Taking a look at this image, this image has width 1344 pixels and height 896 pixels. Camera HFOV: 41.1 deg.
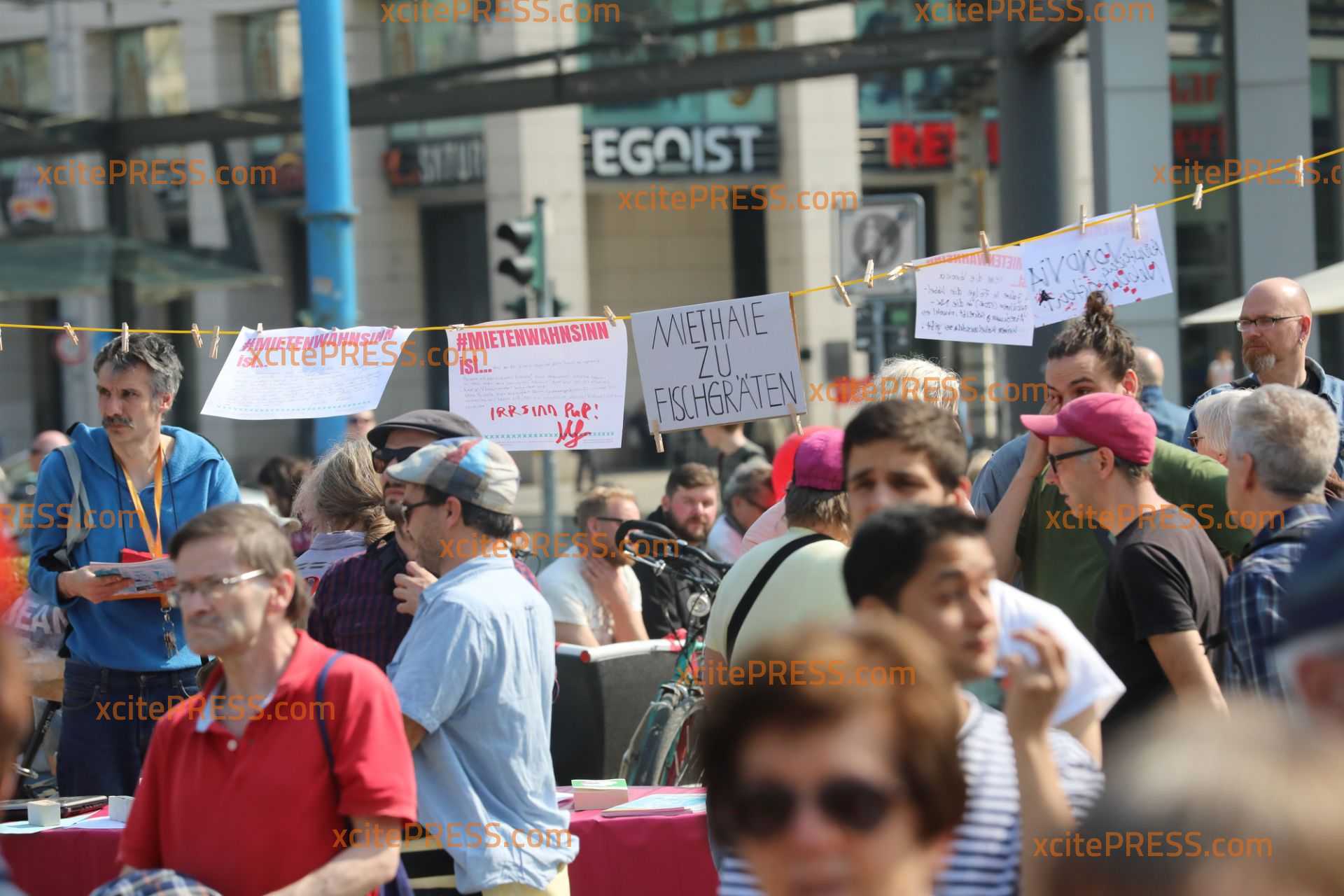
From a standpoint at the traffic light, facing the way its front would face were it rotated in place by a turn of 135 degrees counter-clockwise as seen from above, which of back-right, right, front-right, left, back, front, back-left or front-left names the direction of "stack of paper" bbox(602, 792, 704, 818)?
front-right

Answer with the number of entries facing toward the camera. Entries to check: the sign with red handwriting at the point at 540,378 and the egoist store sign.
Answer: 2

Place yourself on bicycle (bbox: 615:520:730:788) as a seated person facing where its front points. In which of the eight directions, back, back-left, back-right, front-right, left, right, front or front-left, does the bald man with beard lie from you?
back-left

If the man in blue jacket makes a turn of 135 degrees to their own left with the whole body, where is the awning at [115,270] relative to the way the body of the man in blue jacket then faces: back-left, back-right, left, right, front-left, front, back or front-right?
front-left

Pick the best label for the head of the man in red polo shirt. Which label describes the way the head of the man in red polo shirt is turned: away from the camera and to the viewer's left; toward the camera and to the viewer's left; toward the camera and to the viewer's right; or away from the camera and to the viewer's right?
toward the camera and to the viewer's left

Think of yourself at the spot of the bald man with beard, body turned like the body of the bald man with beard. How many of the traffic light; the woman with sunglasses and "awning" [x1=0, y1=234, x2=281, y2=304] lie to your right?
2

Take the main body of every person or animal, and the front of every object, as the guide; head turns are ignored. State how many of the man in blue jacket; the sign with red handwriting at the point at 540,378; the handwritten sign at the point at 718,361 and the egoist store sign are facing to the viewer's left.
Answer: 0

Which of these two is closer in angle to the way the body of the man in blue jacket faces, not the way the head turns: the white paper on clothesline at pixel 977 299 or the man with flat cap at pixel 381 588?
the man with flat cap

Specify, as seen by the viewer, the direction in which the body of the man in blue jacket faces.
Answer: toward the camera

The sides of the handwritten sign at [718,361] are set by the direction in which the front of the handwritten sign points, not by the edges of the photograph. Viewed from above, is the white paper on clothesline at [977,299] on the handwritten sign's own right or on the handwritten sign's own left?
on the handwritten sign's own left

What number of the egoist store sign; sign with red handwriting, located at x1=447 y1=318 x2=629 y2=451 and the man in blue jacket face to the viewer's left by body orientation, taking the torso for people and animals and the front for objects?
0

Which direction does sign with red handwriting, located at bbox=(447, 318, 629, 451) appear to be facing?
toward the camera

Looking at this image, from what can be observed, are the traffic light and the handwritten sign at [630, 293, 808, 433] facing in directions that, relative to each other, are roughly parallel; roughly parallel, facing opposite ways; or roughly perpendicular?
roughly perpendicular

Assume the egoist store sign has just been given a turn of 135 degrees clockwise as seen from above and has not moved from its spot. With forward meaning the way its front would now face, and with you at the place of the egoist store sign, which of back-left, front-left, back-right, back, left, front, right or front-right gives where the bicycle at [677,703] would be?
back-left

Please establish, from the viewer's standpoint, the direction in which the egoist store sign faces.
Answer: facing the viewer
